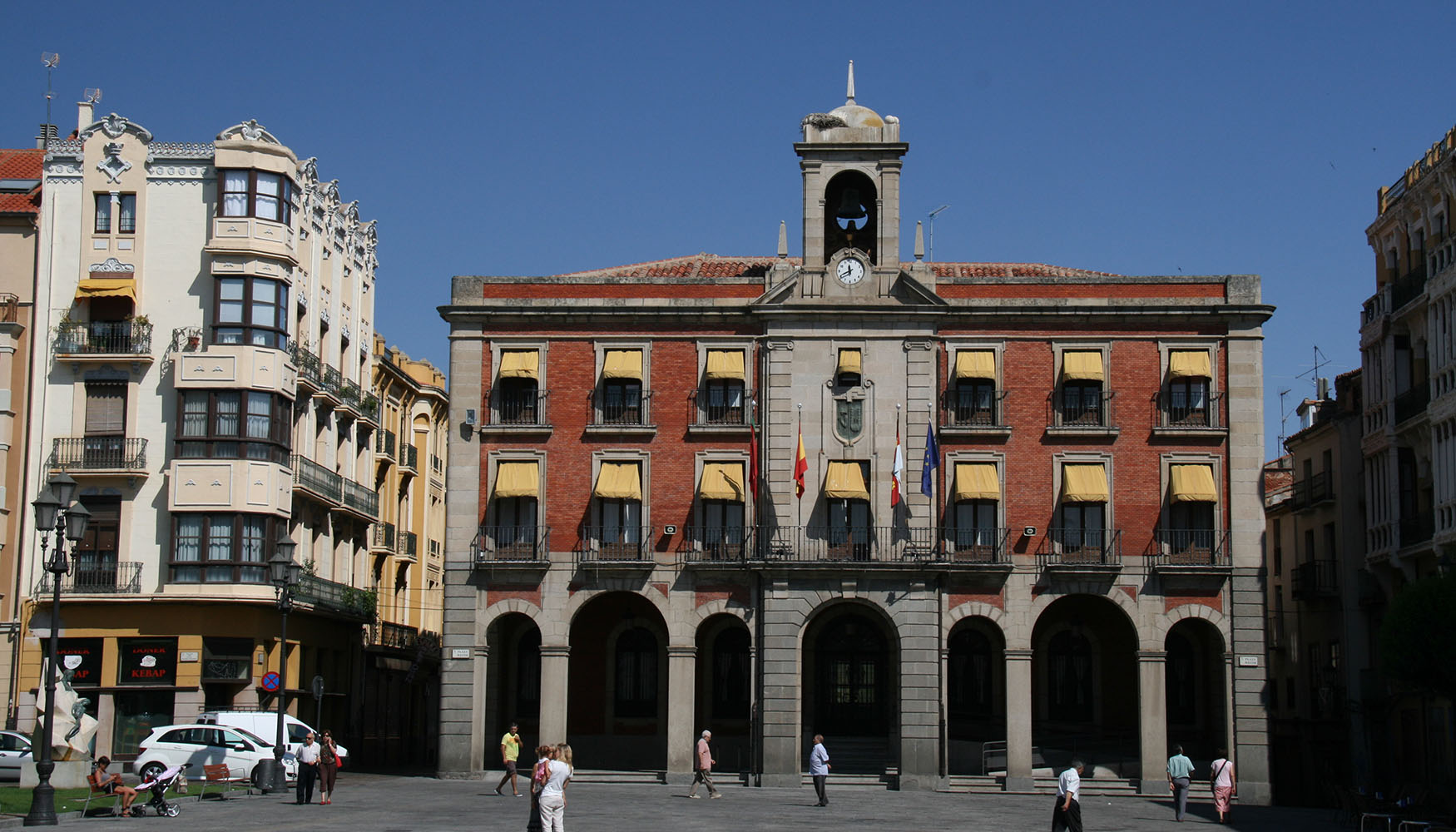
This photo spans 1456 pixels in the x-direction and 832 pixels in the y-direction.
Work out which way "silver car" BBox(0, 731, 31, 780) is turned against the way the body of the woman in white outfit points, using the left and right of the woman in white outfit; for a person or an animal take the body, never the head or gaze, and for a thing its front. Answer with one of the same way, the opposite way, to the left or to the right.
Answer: to the right

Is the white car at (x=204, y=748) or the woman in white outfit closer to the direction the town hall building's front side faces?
the woman in white outfit

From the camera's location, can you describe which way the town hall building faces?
facing the viewer

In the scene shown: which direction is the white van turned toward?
to the viewer's right

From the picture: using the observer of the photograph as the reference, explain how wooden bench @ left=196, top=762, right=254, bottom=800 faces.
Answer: facing the viewer and to the right of the viewer

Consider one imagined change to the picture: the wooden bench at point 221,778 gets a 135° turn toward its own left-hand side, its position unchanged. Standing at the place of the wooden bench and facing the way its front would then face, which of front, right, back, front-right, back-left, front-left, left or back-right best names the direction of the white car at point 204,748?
front
